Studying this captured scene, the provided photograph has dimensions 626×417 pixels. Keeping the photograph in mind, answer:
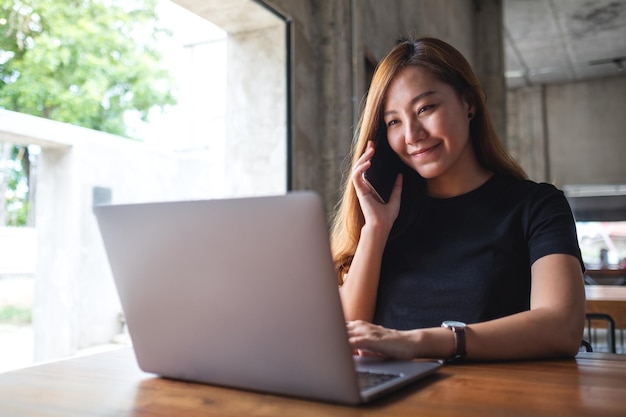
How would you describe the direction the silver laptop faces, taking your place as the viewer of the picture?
facing away from the viewer and to the right of the viewer

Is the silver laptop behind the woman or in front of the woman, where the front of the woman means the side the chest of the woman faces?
in front

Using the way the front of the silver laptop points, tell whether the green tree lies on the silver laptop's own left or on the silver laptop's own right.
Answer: on the silver laptop's own left

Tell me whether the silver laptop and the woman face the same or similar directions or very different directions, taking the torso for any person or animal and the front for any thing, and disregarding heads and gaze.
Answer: very different directions

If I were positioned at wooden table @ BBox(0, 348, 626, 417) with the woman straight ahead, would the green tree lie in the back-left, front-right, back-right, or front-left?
front-left

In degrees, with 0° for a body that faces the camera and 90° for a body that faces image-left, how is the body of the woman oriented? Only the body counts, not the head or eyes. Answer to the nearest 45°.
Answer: approximately 45°

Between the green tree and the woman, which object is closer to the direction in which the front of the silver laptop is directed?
the woman

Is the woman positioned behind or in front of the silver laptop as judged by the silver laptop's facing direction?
in front

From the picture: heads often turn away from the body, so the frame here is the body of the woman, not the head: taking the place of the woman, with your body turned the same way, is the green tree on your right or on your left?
on your right
